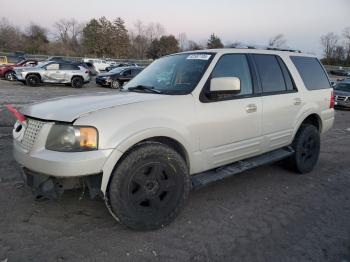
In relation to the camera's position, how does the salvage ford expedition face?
facing the viewer and to the left of the viewer

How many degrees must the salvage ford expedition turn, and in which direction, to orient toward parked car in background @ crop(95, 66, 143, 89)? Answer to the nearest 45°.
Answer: approximately 135° to its right

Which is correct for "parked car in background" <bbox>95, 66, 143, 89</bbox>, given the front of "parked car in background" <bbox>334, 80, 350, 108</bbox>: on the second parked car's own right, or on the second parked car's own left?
on the second parked car's own right

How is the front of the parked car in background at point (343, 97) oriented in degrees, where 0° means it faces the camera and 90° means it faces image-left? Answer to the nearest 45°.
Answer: approximately 45°

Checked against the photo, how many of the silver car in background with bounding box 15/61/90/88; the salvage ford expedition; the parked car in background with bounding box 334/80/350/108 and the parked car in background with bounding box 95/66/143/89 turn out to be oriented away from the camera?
0

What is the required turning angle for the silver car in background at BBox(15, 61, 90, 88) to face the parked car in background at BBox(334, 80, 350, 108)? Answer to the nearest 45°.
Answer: approximately 135° to its left

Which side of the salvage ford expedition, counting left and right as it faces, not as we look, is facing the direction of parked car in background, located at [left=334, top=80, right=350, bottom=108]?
back

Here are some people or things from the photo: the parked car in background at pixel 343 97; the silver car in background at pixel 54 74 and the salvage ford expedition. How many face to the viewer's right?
0

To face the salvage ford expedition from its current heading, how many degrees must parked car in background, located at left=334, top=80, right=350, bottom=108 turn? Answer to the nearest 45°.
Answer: approximately 45° to its left

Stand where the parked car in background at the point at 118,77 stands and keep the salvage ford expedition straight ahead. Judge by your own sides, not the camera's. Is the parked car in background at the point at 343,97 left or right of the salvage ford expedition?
left

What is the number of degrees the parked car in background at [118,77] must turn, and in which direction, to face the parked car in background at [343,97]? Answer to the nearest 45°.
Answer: approximately 90° to its left

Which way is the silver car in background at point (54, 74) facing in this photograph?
to the viewer's left
